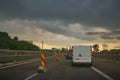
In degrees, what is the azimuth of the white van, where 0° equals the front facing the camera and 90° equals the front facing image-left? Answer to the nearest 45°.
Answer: approximately 180°
